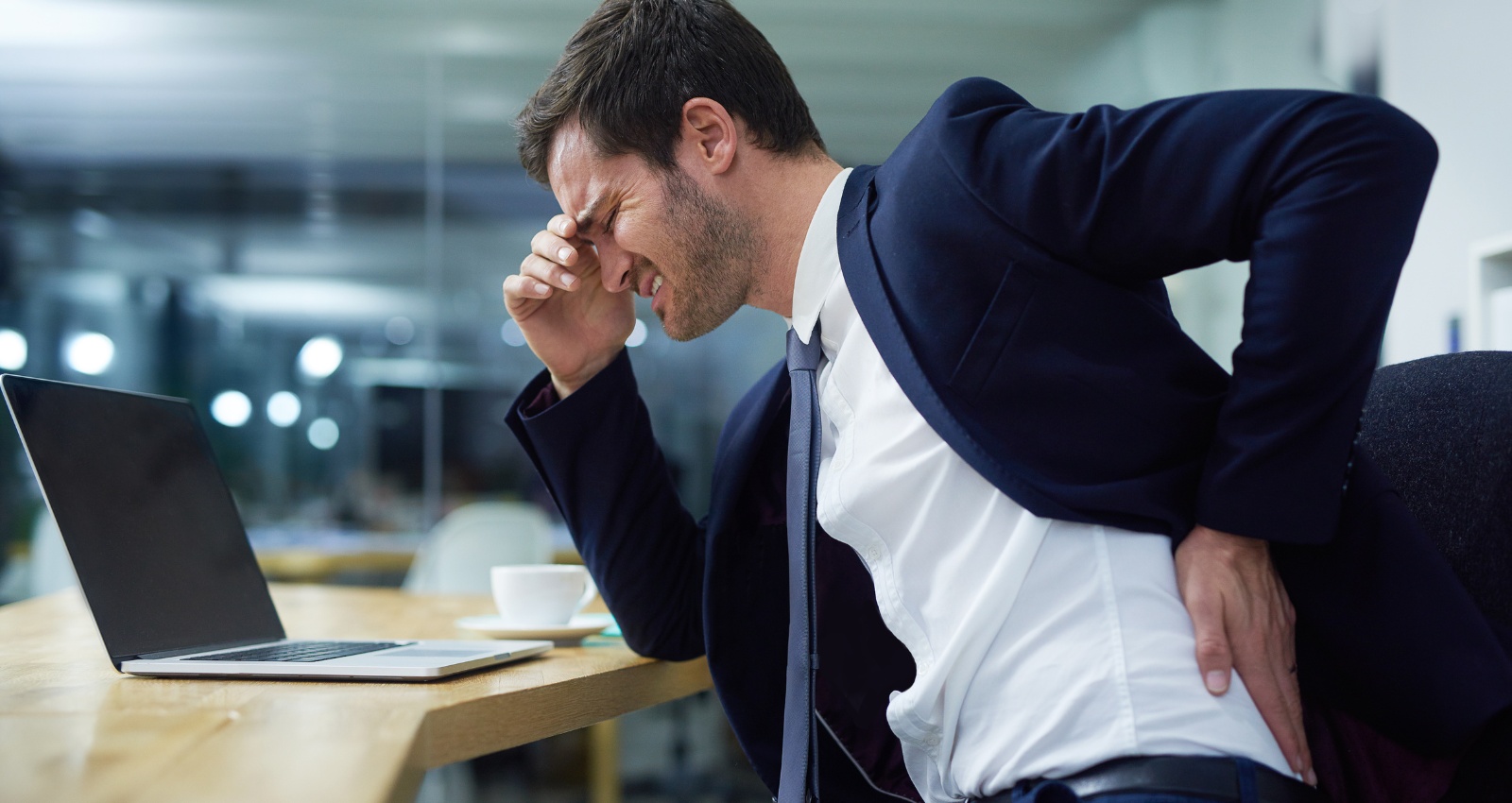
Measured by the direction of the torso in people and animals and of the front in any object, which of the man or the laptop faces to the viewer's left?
the man

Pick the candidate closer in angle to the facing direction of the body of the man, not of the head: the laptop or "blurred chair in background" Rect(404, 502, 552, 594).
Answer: the laptop

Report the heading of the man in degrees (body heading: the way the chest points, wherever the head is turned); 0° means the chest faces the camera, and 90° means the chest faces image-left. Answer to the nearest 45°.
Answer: approximately 90°

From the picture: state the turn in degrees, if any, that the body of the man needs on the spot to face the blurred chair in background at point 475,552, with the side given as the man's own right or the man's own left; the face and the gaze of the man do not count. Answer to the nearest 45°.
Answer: approximately 45° to the man's own right

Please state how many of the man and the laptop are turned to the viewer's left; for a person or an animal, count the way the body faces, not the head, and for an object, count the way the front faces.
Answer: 1

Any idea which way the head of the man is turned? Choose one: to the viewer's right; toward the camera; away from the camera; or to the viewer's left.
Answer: to the viewer's left

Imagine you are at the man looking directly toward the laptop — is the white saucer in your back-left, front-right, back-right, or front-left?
front-right

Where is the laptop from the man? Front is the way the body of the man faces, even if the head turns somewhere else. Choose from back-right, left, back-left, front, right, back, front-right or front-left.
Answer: front

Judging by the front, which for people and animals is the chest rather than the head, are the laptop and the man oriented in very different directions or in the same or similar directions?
very different directions
